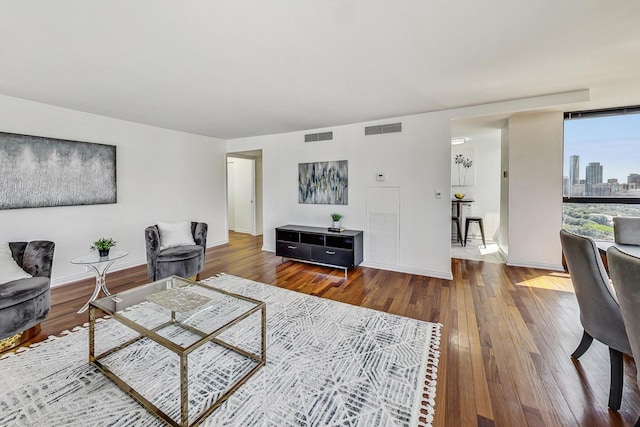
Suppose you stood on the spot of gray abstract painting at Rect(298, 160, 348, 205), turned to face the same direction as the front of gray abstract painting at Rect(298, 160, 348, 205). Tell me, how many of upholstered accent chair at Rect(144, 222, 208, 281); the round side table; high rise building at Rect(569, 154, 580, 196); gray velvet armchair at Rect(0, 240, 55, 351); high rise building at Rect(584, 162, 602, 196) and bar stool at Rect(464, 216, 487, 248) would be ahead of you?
3

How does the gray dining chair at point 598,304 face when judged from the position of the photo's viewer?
facing away from the viewer and to the right of the viewer

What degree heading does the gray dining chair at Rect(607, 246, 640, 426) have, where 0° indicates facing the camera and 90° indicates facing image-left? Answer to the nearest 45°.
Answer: approximately 225°

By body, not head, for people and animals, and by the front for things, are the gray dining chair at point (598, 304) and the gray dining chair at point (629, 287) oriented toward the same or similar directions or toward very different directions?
same or similar directions

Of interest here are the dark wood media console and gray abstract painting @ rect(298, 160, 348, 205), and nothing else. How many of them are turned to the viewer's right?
0

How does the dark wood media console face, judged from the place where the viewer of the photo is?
facing the viewer and to the left of the viewer

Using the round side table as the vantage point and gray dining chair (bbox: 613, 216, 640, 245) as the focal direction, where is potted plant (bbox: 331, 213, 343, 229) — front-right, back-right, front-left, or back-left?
front-left

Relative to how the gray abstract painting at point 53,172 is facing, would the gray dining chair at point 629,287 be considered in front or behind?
in front

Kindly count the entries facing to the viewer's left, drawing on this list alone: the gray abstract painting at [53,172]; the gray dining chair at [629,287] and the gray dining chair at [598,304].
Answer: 0

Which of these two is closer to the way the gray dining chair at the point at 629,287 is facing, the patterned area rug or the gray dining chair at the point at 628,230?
the gray dining chair

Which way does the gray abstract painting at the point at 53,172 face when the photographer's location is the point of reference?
facing the viewer and to the right of the viewer

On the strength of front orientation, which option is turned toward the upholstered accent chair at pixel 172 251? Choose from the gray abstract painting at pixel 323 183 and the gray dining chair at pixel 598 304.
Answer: the gray abstract painting

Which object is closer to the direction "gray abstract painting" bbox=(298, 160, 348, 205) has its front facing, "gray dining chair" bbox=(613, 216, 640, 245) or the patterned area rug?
the patterned area rug

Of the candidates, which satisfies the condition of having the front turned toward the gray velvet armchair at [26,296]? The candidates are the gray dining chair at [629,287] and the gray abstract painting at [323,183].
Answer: the gray abstract painting

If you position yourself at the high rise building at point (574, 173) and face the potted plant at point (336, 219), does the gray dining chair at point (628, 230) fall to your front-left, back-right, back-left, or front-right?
front-left

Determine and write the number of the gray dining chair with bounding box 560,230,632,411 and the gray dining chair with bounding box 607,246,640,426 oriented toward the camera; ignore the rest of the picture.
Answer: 0

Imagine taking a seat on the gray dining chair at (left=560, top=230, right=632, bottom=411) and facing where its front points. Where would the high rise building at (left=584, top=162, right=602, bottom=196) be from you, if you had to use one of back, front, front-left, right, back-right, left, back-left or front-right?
front-left

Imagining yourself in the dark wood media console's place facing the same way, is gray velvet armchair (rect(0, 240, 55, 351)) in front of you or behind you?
in front
